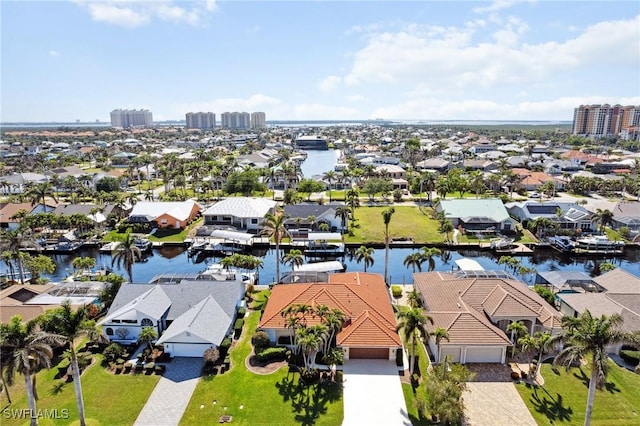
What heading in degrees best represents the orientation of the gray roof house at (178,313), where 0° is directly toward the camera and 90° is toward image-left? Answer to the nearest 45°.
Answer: approximately 0°

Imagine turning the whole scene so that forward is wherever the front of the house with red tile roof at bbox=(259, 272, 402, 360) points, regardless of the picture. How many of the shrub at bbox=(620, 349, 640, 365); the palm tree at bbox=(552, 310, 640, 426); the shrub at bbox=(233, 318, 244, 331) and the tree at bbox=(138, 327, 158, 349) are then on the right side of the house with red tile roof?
2

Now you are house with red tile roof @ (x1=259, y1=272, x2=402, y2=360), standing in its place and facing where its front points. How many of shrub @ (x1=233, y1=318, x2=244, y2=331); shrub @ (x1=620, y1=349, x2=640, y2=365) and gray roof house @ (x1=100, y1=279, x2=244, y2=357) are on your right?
2

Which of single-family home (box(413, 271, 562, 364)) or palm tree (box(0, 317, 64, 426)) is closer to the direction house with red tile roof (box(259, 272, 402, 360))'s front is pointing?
the palm tree

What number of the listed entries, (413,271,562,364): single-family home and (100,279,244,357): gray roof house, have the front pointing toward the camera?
2

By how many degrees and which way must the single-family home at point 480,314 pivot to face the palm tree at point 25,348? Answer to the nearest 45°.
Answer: approximately 45° to its right

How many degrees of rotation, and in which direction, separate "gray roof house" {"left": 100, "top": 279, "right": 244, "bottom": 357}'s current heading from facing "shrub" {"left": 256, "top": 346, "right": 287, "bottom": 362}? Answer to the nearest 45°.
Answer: approximately 45° to its left

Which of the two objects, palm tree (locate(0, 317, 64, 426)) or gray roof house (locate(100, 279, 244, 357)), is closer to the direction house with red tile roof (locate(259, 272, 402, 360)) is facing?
the palm tree

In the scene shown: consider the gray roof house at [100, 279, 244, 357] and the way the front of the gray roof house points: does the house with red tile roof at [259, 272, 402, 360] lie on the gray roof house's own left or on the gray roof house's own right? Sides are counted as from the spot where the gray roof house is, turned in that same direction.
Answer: on the gray roof house's own left

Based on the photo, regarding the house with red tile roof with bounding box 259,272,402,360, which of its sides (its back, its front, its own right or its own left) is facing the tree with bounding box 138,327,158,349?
right

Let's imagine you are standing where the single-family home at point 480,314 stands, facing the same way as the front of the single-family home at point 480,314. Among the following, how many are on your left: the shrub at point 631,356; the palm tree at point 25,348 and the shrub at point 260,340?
1
